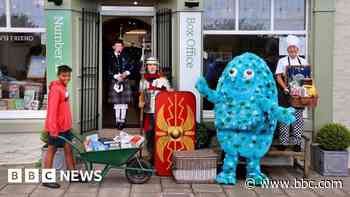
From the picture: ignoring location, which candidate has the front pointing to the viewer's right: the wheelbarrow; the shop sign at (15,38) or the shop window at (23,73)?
the wheelbarrow

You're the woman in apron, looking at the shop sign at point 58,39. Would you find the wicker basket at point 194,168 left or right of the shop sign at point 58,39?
left

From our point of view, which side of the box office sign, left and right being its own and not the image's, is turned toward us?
front

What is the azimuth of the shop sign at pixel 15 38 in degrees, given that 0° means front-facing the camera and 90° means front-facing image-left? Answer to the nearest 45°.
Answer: approximately 0°

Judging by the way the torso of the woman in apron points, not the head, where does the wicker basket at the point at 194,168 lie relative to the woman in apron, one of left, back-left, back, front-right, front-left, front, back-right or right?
front-right

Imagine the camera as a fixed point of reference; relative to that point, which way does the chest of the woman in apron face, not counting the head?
toward the camera

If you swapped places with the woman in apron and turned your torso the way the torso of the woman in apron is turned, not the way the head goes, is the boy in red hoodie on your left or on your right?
on your right

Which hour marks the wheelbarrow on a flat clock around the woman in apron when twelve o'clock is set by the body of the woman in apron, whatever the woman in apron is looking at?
The wheelbarrow is roughly at 2 o'clock from the woman in apron.

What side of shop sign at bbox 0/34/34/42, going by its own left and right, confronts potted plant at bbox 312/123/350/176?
left

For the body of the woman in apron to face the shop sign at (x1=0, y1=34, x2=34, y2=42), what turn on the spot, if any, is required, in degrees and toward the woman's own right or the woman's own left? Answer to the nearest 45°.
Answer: approximately 90° to the woman's own right

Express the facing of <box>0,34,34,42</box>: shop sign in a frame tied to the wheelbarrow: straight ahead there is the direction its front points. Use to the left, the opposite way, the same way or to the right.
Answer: to the right

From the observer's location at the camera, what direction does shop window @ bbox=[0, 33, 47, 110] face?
facing the viewer

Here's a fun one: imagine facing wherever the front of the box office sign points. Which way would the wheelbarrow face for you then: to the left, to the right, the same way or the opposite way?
to the left

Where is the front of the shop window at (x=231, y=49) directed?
toward the camera
